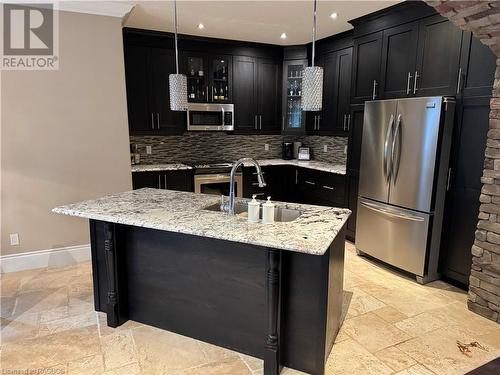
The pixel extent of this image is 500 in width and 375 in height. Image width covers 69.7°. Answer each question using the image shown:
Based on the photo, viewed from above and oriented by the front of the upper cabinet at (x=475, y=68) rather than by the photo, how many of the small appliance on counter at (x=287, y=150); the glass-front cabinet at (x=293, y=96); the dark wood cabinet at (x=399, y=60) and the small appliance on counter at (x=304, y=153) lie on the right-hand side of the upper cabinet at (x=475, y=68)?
4

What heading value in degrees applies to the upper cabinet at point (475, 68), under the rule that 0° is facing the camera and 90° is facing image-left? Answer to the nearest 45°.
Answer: approximately 45°

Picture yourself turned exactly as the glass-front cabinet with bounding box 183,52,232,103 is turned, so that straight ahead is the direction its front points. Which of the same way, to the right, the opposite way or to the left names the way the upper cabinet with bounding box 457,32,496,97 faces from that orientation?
to the right

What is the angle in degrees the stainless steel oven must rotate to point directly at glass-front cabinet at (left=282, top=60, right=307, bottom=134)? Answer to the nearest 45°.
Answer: approximately 135° to its left

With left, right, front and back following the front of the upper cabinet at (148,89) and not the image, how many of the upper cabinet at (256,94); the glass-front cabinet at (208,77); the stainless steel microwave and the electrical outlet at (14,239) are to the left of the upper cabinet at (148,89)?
3

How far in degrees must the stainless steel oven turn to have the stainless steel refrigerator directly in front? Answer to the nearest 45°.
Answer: approximately 45° to its left

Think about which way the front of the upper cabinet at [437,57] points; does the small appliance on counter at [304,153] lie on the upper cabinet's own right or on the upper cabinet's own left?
on the upper cabinet's own right

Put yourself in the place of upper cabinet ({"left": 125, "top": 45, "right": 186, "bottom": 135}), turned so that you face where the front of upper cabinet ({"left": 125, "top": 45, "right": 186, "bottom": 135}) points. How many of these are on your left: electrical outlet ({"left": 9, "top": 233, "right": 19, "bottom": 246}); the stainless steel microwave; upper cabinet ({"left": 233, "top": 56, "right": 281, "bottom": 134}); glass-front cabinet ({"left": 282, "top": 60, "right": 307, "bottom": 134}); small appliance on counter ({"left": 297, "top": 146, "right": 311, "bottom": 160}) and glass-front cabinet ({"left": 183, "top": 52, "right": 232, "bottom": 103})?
5

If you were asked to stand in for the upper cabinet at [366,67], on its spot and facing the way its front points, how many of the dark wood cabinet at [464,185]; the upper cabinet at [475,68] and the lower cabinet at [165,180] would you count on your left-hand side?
2

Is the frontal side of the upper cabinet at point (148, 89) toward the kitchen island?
yes

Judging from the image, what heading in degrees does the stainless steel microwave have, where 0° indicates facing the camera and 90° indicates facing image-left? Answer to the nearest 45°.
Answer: approximately 0°

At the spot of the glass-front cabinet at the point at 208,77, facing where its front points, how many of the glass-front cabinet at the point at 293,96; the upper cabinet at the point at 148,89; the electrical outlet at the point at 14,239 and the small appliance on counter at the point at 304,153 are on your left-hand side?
2

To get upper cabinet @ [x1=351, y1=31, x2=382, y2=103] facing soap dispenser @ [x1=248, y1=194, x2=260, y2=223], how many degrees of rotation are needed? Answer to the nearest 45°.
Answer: approximately 45° to its left
